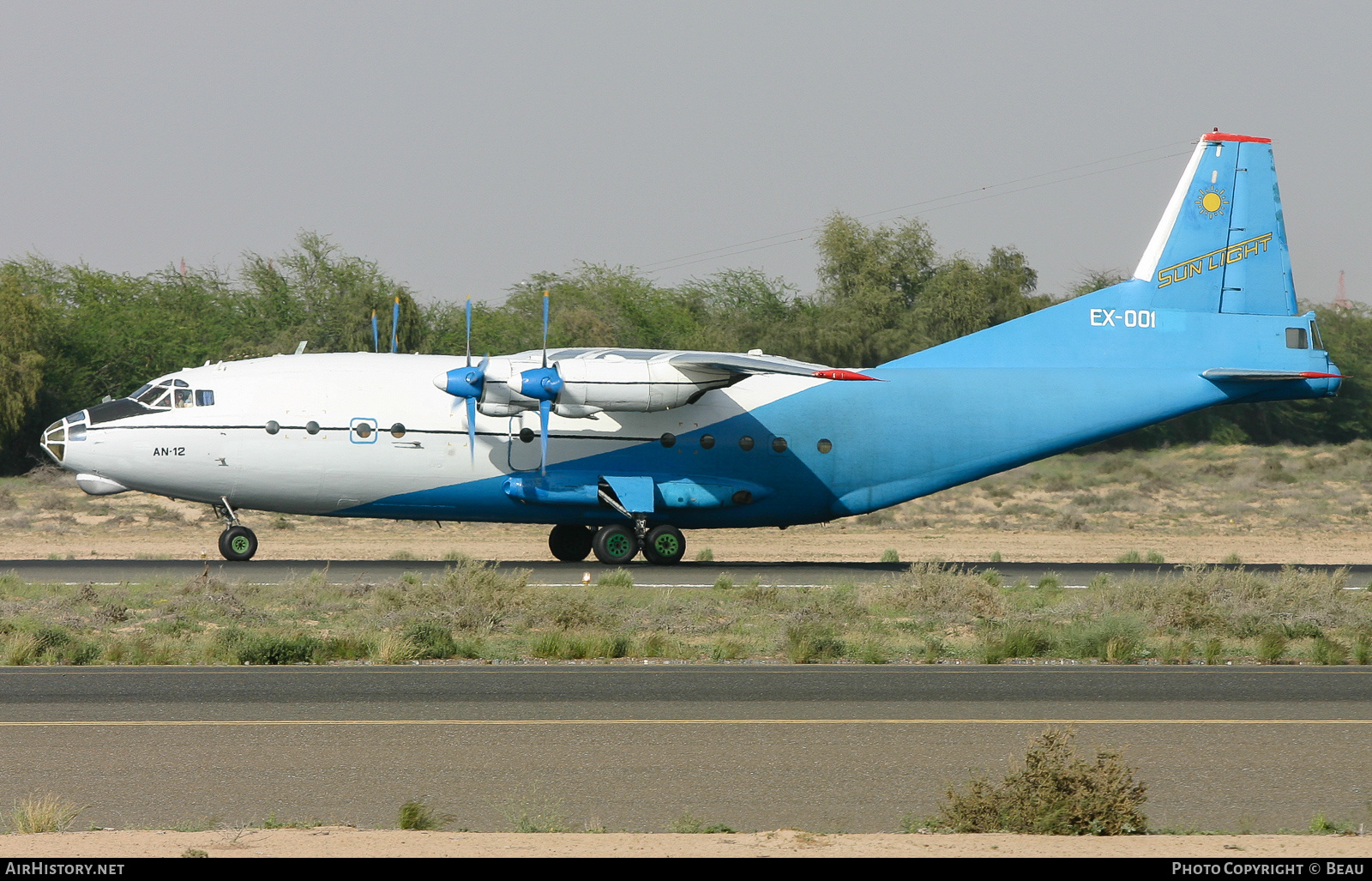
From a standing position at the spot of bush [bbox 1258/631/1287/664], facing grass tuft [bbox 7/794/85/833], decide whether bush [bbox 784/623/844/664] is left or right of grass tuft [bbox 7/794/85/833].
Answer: right

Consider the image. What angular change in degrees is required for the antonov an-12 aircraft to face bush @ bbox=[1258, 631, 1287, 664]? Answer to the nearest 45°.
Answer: approximately 135° to its left

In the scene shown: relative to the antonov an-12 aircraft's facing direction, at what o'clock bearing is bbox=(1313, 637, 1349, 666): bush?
The bush is roughly at 8 o'clock from the antonov an-12 aircraft.

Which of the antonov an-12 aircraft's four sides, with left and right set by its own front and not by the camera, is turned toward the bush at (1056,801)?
left

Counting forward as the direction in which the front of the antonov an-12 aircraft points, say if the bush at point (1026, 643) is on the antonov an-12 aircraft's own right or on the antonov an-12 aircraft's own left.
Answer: on the antonov an-12 aircraft's own left

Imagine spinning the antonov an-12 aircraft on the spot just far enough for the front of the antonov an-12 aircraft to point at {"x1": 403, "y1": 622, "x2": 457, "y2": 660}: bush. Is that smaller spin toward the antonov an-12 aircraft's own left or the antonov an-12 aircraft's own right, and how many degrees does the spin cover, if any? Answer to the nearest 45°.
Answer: approximately 90° to the antonov an-12 aircraft's own left

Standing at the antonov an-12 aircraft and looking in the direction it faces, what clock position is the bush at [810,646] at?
The bush is roughly at 9 o'clock from the antonov an-12 aircraft.

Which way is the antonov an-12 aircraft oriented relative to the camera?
to the viewer's left

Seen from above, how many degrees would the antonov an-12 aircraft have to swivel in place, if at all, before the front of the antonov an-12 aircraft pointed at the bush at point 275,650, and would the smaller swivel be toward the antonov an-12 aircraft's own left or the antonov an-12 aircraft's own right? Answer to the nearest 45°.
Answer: approximately 45° to the antonov an-12 aircraft's own left

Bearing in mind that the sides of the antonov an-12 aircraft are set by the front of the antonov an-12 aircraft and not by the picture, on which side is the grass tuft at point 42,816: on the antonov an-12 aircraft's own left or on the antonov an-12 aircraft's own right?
on the antonov an-12 aircraft's own left
